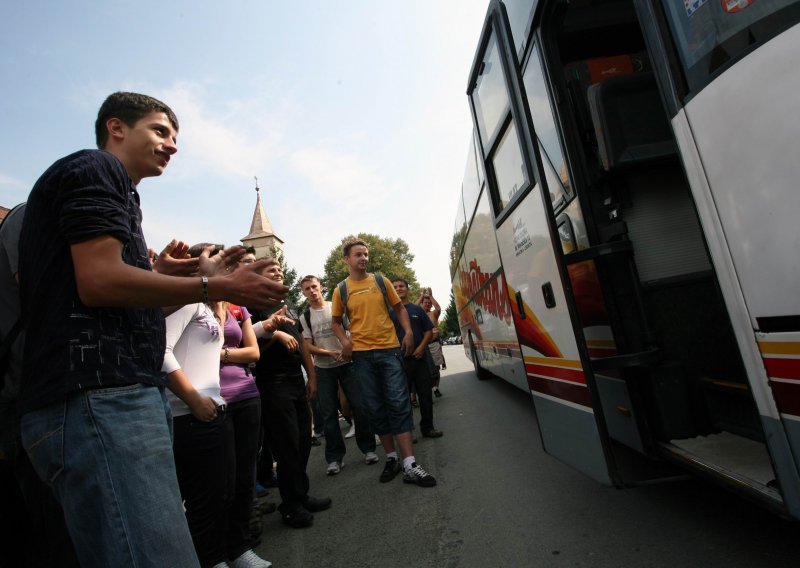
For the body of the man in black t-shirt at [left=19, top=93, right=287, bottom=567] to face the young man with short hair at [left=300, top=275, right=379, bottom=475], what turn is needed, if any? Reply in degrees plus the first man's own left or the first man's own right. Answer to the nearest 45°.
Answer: approximately 45° to the first man's own left

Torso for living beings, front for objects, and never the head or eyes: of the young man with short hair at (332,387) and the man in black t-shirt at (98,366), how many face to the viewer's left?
0

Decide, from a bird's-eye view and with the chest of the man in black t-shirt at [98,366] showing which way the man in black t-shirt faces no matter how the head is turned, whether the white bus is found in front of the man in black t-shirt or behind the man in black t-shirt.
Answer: in front

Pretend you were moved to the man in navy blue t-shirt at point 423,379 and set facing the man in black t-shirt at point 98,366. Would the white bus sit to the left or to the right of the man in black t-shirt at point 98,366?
left

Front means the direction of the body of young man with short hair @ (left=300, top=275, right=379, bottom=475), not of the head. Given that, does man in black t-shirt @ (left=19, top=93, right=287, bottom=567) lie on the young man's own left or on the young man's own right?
on the young man's own right

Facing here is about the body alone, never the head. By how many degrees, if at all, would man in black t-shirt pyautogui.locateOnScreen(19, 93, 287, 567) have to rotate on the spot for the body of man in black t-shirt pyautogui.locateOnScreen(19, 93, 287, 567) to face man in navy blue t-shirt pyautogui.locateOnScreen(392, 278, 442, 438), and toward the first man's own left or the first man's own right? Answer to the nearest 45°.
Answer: approximately 45° to the first man's own left

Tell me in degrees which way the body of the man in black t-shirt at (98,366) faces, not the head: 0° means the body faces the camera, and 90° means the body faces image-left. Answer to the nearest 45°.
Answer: approximately 270°

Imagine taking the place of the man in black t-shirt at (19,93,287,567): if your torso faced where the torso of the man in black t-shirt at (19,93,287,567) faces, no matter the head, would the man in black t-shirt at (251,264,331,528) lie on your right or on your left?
on your left

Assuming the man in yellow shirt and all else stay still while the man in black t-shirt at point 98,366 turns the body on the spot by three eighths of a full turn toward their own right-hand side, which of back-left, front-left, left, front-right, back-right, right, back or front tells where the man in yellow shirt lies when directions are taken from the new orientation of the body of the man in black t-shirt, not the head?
back
